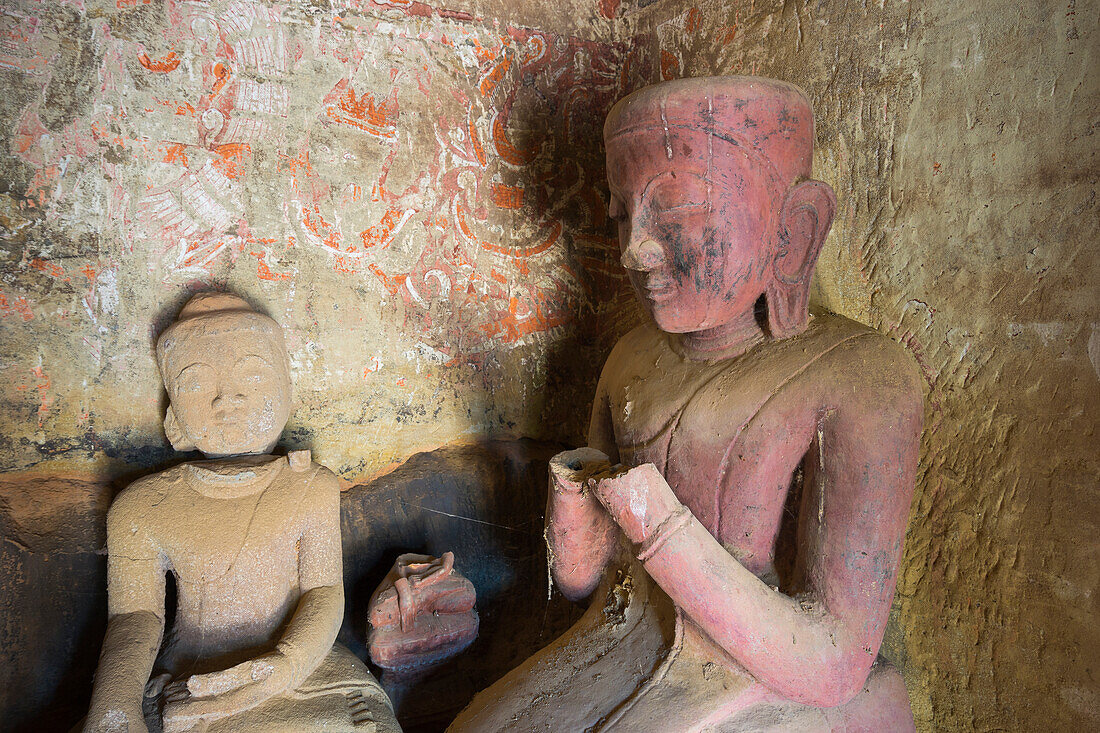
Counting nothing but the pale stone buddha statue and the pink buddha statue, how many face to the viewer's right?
0

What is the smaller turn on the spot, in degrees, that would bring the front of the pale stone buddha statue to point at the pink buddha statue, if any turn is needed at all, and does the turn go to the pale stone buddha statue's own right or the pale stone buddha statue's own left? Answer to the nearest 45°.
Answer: approximately 45° to the pale stone buddha statue's own left

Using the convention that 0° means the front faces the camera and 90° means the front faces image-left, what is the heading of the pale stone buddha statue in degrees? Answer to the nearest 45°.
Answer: approximately 0°

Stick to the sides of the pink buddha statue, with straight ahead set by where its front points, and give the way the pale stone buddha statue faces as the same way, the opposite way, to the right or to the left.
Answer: to the left

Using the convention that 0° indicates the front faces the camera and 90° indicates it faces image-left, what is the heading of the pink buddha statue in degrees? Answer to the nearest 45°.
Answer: approximately 45°

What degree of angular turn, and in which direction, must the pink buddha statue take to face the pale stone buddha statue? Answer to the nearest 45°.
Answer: approximately 45° to its right
